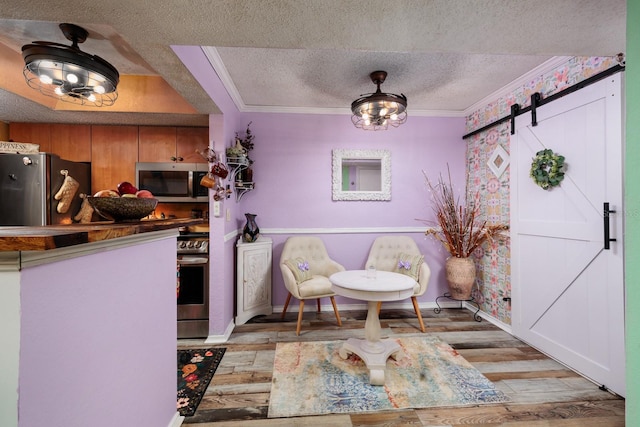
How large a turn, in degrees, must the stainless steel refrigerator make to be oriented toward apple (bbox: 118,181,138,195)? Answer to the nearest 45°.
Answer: approximately 45° to its left

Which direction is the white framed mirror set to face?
toward the camera

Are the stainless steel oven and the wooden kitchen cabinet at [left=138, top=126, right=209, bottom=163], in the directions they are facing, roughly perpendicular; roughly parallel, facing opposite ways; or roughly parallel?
roughly parallel

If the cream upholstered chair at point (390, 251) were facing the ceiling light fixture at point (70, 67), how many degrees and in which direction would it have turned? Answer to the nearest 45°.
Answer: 0° — it already faces it

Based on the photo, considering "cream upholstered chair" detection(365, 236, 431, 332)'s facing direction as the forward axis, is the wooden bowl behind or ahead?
ahead

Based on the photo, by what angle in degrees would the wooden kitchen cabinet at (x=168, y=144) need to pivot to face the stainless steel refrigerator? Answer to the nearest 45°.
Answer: approximately 90° to its right

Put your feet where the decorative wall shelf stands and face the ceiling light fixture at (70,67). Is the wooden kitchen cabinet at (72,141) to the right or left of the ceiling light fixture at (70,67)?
right

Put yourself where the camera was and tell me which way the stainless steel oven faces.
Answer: facing the viewer

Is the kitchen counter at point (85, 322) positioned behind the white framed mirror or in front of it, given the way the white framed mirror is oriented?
in front

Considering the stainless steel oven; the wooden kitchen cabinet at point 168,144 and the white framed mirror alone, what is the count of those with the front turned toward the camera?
3

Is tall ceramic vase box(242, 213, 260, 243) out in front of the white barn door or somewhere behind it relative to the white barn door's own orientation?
in front

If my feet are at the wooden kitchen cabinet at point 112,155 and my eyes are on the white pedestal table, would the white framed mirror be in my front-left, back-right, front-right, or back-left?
front-left

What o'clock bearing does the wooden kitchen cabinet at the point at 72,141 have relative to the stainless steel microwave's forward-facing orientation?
The wooden kitchen cabinet is roughly at 4 o'clock from the stainless steel microwave.

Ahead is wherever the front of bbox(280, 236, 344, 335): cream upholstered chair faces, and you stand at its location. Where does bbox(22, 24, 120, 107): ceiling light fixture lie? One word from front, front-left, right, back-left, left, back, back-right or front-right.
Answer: right
